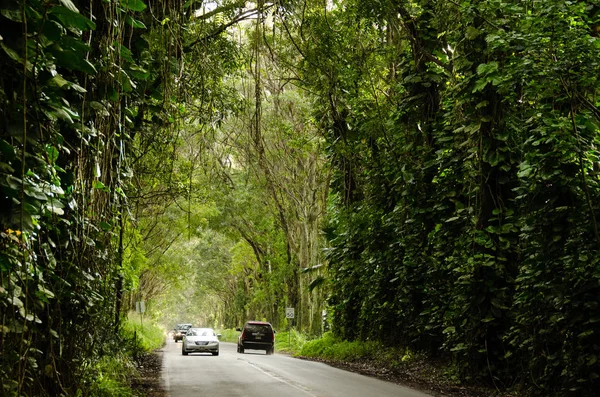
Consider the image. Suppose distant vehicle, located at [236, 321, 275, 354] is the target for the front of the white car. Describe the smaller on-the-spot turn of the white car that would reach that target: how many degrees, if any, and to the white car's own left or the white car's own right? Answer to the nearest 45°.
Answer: approximately 135° to the white car's own left

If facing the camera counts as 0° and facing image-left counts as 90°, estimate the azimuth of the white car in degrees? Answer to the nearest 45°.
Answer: approximately 0°

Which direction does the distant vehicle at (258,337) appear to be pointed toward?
away from the camera

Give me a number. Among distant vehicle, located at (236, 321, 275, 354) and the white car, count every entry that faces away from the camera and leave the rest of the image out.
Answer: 1

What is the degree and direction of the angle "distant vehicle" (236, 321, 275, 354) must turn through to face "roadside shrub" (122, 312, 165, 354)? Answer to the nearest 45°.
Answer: approximately 135° to its left

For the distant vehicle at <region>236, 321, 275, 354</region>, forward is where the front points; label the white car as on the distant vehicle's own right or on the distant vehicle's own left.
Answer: on the distant vehicle's own left

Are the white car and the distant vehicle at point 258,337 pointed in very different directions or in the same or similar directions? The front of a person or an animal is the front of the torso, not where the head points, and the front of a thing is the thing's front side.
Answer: very different directions
